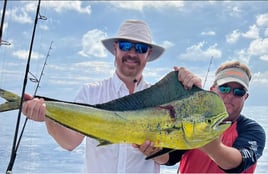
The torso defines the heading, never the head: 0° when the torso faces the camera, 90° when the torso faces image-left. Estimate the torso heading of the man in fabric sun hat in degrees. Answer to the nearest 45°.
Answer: approximately 0°
